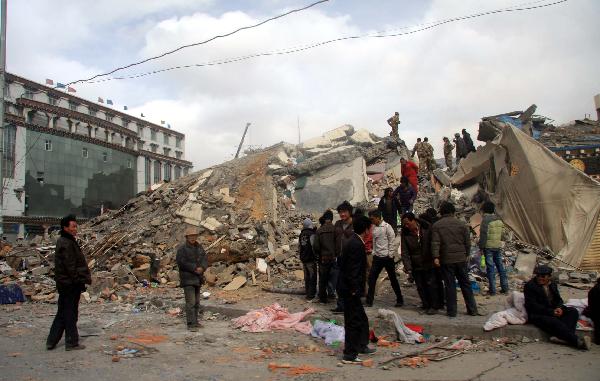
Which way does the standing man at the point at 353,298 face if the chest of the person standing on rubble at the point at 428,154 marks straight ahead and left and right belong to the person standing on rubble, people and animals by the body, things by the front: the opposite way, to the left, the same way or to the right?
to the right

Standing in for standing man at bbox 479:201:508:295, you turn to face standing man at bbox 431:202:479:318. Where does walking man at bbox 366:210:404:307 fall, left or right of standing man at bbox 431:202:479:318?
right

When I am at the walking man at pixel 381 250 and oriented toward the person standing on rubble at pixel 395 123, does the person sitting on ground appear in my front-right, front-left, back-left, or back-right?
back-right

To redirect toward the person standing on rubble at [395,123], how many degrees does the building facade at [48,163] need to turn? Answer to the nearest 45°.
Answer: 0° — it already faces them

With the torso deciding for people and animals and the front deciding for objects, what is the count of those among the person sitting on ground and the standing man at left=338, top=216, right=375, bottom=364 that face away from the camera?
0
